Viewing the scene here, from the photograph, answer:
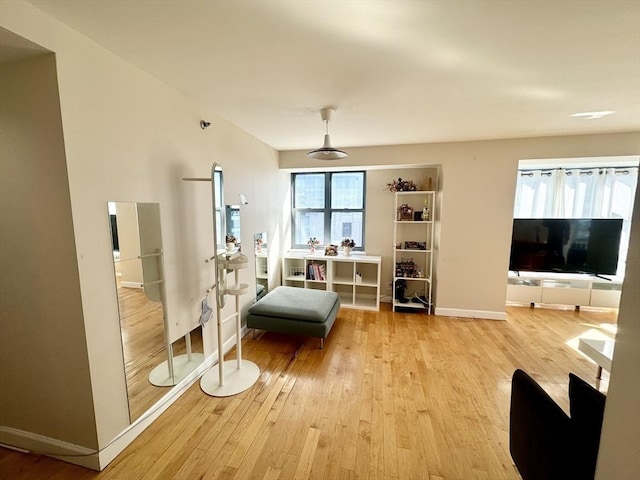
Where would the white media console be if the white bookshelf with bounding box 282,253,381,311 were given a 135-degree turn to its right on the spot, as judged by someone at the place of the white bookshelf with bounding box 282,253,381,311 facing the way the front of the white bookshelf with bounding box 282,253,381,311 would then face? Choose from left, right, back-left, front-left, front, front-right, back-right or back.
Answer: back-right

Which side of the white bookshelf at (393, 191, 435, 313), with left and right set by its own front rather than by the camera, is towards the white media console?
left

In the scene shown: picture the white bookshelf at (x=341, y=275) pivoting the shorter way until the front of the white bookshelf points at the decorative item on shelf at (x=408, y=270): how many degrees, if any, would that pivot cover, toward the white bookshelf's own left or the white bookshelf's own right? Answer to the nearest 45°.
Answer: approximately 90° to the white bookshelf's own left

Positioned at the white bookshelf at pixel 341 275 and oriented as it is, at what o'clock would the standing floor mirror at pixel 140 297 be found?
The standing floor mirror is roughly at 1 o'clock from the white bookshelf.

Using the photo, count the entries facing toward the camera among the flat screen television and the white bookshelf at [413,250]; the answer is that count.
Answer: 2

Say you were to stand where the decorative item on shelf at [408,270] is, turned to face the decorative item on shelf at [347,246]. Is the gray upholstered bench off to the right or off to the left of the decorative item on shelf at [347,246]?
left

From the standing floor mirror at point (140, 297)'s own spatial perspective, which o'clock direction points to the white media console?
The white media console is roughly at 11 o'clock from the standing floor mirror.

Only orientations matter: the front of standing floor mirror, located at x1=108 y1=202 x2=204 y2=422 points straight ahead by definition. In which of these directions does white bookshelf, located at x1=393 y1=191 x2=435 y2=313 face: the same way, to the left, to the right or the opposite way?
to the right

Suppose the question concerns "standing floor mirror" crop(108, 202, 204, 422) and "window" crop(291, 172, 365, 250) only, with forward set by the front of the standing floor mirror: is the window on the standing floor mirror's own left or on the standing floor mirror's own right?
on the standing floor mirror's own left

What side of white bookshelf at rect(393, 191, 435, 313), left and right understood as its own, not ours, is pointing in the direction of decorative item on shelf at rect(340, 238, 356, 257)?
right

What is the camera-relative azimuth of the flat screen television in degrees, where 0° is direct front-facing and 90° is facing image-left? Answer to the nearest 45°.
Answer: approximately 0°

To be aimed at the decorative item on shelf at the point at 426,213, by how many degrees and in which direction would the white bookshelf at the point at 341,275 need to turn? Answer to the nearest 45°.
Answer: approximately 90° to its left
